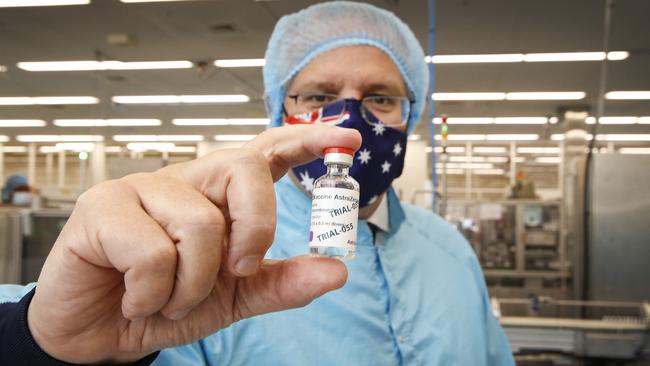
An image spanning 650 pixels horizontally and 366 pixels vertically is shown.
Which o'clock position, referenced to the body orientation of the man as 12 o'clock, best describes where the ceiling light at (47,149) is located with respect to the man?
The ceiling light is roughly at 5 o'clock from the man.

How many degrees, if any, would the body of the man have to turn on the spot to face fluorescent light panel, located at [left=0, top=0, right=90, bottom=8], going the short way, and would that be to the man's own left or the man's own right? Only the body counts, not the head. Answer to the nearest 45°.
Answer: approximately 135° to the man's own right

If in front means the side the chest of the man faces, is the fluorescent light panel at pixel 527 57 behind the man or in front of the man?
behind

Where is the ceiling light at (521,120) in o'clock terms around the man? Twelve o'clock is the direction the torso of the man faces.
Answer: The ceiling light is roughly at 7 o'clock from the man.

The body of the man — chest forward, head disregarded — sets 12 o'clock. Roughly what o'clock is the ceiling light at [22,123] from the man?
The ceiling light is roughly at 5 o'clock from the man.

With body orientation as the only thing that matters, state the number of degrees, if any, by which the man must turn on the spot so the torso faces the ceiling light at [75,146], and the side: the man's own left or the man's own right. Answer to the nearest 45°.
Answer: approximately 180°

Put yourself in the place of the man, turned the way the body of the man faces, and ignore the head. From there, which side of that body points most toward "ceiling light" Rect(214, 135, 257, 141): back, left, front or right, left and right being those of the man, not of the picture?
back

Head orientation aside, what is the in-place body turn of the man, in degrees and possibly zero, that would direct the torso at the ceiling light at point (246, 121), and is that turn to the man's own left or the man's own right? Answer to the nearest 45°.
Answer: approximately 180°

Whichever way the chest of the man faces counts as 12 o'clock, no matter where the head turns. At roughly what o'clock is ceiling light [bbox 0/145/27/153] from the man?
The ceiling light is roughly at 5 o'clock from the man.

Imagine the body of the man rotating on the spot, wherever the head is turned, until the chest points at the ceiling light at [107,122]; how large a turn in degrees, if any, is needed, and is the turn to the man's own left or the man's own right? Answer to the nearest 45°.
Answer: approximately 180°

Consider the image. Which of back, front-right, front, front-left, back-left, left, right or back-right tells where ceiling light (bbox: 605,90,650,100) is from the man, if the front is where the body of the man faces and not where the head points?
back-left

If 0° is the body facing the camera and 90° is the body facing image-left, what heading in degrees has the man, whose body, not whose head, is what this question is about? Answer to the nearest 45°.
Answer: approximately 0°
